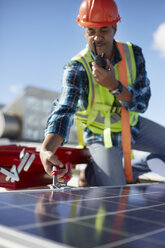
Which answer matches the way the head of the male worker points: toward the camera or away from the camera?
toward the camera

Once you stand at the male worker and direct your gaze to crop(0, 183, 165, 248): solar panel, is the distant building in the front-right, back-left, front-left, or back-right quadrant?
back-right

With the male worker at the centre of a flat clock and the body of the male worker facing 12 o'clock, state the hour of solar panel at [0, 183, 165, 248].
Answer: The solar panel is roughly at 12 o'clock from the male worker.

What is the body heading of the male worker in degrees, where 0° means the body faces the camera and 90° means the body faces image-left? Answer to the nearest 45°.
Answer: approximately 0°

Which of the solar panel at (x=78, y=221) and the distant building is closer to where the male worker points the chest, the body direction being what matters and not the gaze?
the solar panel

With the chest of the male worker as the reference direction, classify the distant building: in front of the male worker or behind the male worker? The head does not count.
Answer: behind
